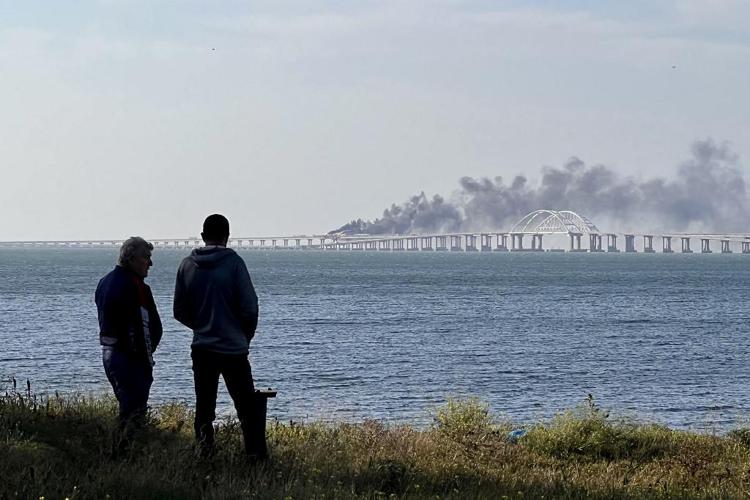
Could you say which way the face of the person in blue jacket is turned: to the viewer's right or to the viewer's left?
to the viewer's right

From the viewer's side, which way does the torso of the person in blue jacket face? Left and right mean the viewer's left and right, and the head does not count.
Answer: facing to the right of the viewer
